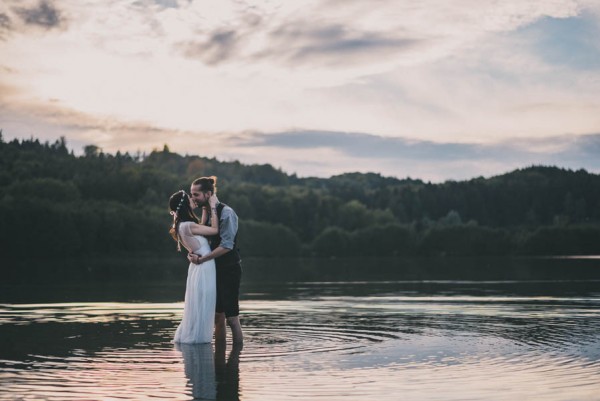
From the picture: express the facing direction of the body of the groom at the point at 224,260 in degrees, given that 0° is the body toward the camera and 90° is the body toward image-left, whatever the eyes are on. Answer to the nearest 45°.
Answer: approximately 90°
